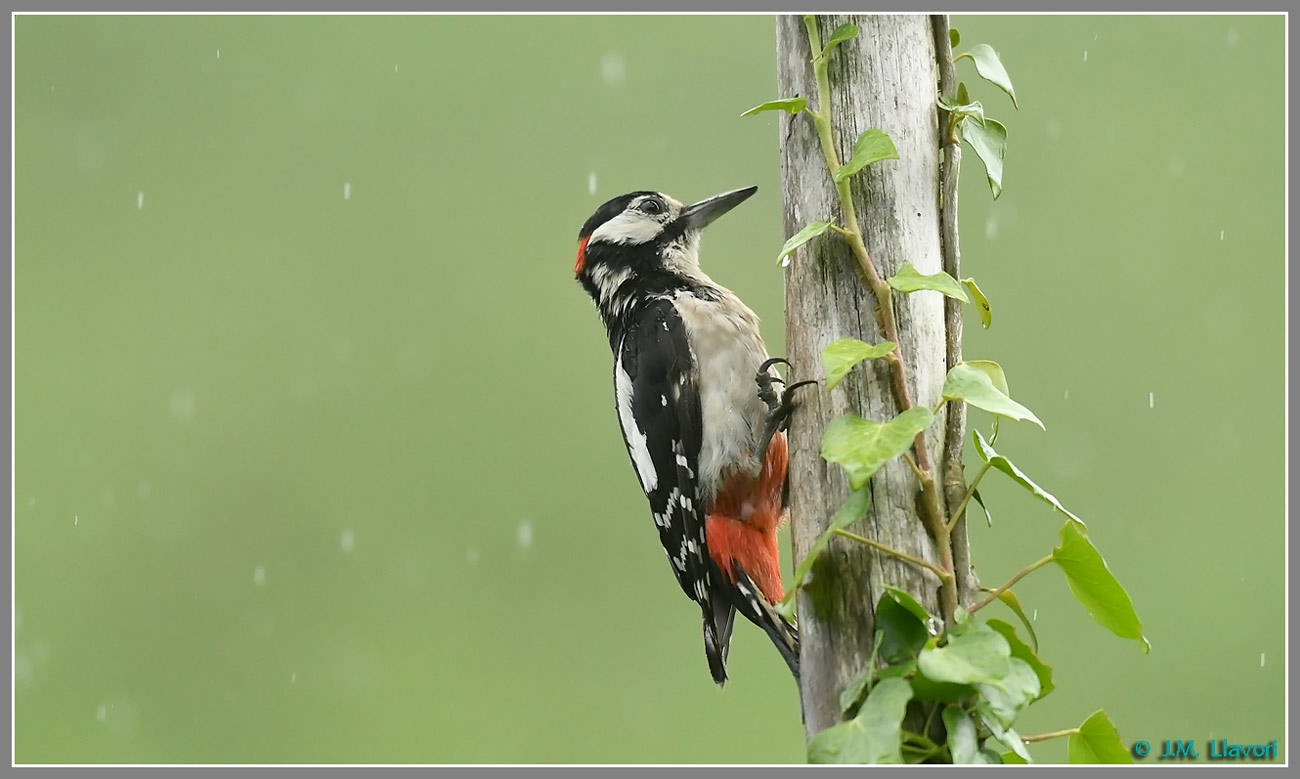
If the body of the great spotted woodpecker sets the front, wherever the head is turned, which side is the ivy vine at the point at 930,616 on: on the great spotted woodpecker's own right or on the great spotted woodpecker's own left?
on the great spotted woodpecker's own right

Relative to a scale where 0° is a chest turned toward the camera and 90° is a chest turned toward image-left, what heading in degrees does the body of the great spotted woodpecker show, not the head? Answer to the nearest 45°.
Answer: approximately 270°

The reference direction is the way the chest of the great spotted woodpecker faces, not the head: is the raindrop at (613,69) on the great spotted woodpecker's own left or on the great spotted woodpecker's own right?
on the great spotted woodpecker's own left
